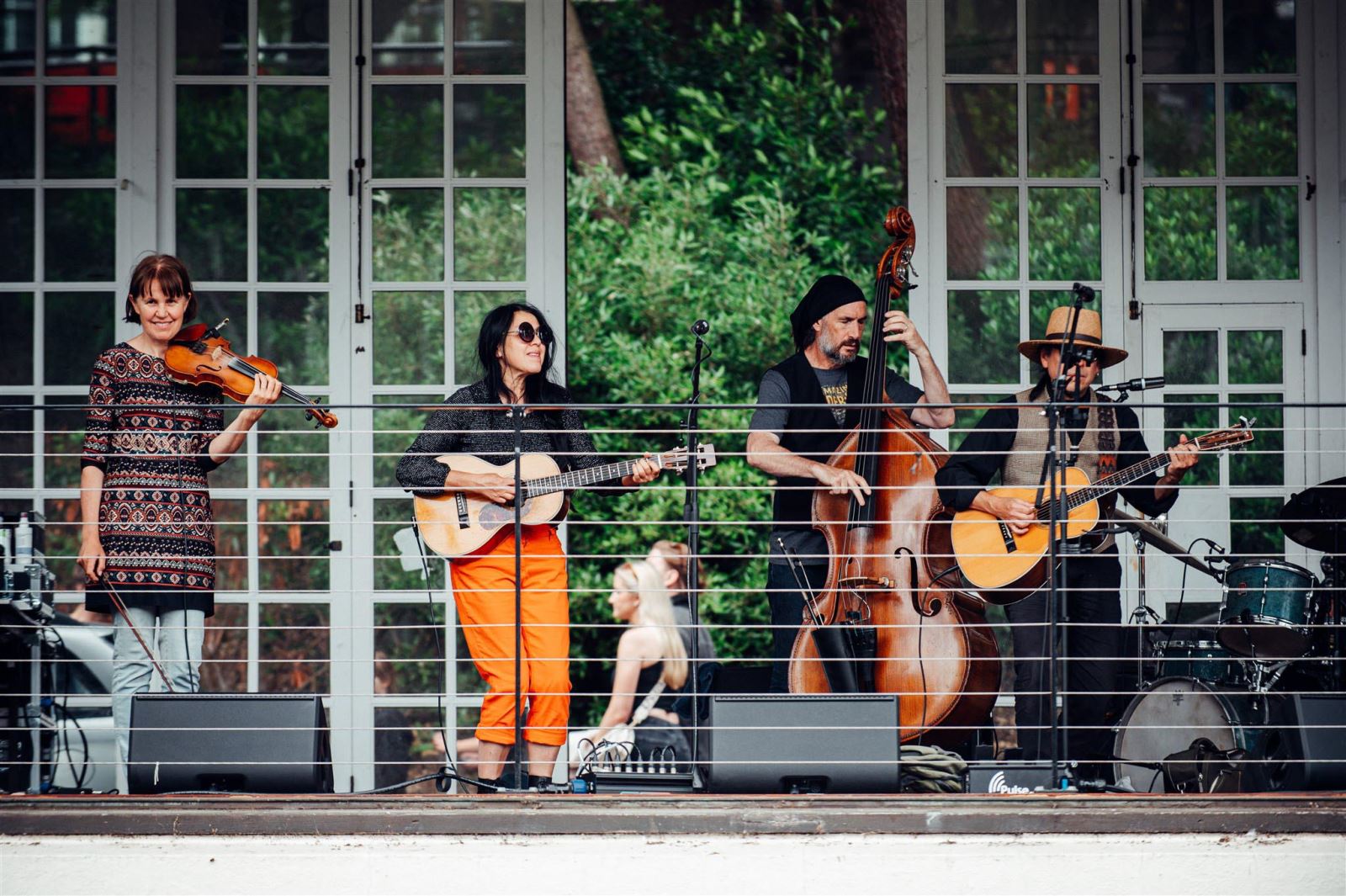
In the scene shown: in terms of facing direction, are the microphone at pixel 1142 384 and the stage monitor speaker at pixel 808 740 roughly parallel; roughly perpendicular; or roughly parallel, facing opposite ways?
roughly perpendicular

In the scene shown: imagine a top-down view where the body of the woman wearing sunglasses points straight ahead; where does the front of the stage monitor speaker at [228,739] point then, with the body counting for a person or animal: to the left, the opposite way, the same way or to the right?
the opposite way

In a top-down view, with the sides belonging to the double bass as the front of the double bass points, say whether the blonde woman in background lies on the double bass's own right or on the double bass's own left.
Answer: on the double bass's own right

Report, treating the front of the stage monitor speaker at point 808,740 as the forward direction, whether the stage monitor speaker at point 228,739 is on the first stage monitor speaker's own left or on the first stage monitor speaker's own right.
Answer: on the first stage monitor speaker's own left

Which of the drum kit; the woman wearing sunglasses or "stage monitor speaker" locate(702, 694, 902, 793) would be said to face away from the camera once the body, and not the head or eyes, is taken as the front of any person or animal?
the stage monitor speaker

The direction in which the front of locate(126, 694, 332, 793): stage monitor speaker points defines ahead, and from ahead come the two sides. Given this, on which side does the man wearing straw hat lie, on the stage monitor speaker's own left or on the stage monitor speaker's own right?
on the stage monitor speaker's own right

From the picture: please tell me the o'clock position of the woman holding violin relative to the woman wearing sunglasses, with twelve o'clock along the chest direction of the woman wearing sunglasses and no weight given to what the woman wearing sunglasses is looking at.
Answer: The woman holding violin is roughly at 3 o'clock from the woman wearing sunglasses.

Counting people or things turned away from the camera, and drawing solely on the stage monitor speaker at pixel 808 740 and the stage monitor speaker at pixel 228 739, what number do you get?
2

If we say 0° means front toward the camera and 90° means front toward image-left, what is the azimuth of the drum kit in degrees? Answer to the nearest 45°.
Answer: approximately 45°

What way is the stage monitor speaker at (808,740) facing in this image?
away from the camera

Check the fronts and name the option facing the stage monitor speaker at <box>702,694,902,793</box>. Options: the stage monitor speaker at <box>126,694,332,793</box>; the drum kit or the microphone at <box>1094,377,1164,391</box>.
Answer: the drum kit
